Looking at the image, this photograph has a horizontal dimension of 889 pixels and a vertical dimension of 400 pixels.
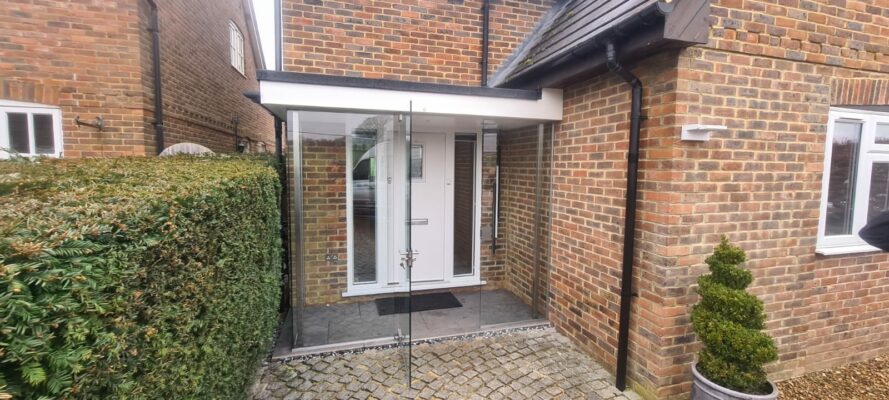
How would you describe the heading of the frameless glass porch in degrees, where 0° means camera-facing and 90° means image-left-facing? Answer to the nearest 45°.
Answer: approximately 0°

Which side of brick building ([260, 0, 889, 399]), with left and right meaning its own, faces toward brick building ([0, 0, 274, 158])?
right

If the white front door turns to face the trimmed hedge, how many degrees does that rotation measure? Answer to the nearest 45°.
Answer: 0° — it already faces it

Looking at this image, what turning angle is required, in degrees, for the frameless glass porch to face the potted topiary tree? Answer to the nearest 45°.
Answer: approximately 45° to its left

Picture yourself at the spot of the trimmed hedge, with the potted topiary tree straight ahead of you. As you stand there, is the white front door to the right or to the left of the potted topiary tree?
left

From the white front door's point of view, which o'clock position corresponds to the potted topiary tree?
The potted topiary tree is roughly at 11 o'clock from the white front door.

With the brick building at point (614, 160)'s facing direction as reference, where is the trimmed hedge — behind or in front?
in front

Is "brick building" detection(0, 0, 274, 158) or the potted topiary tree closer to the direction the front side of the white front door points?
the potted topiary tree

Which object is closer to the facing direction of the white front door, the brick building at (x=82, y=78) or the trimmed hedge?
the trimmed hedge

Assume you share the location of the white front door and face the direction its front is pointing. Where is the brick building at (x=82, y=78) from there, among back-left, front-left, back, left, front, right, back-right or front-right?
right

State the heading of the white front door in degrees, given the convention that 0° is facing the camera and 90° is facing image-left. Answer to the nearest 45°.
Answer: approximately 0°
